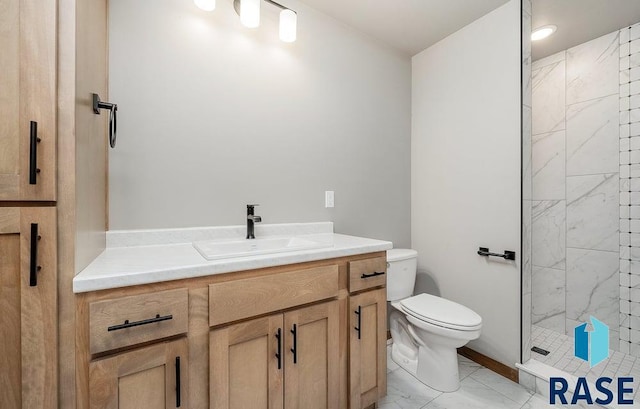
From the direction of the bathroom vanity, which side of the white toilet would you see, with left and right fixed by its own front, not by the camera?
right

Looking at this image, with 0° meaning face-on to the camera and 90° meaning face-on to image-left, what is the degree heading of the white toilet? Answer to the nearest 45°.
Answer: approximately 315°

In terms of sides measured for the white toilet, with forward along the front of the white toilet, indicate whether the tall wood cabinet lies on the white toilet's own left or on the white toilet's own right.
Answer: on the white toilet's own right

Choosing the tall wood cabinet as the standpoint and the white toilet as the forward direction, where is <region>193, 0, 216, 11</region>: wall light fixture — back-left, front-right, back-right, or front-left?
front-left

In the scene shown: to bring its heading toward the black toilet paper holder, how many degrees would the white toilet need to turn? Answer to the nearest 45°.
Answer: approximately 90° to its left

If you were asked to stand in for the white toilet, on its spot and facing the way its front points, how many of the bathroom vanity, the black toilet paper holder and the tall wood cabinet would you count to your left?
1
